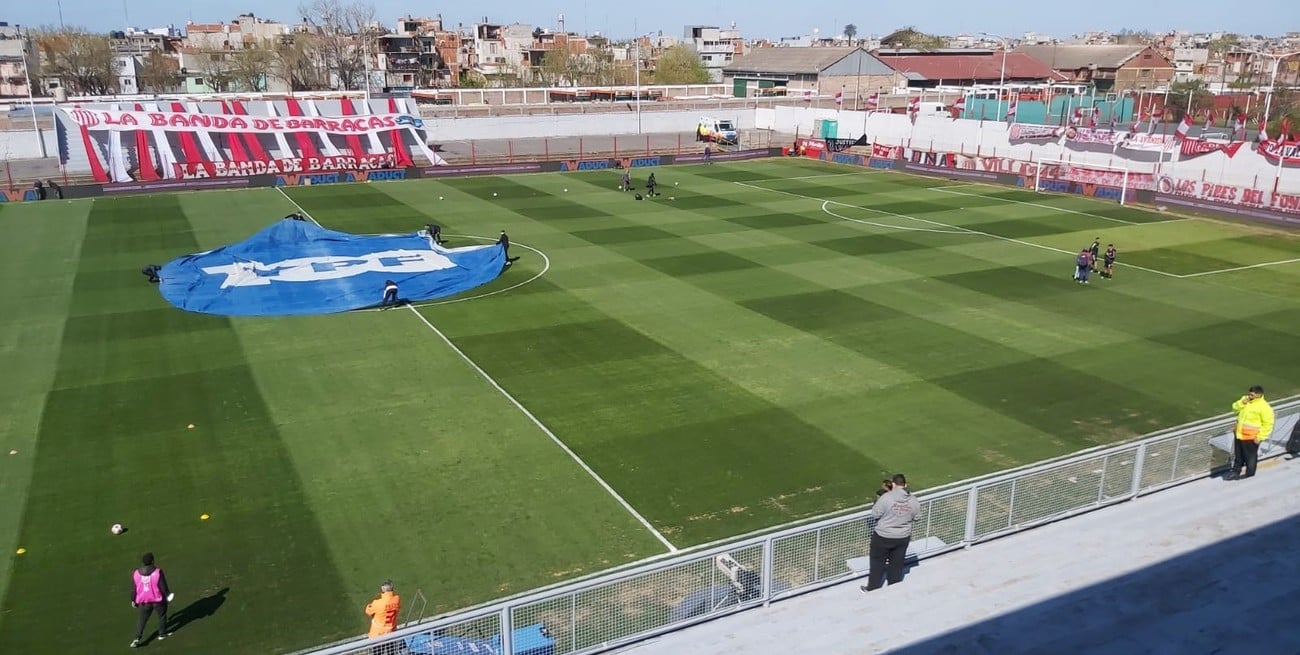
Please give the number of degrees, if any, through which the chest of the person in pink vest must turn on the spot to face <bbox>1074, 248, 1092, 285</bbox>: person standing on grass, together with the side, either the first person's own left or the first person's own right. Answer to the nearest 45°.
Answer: approximately 90° to the first person's own right

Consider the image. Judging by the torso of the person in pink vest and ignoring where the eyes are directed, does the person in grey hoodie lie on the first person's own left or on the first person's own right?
on the first person's own right

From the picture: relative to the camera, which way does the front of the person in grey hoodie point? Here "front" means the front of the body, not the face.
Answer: away from the camera

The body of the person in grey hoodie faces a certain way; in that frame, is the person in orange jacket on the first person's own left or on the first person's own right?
on the first person's own left

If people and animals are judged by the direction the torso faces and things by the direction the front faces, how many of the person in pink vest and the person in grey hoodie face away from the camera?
2

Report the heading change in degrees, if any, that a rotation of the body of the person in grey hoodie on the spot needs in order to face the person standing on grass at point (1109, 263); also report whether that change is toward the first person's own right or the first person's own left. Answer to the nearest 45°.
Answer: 0° — they already face them

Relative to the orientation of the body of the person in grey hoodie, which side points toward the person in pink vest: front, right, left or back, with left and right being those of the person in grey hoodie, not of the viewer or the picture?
left

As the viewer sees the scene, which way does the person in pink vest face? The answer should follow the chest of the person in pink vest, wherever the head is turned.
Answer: away from the camera
